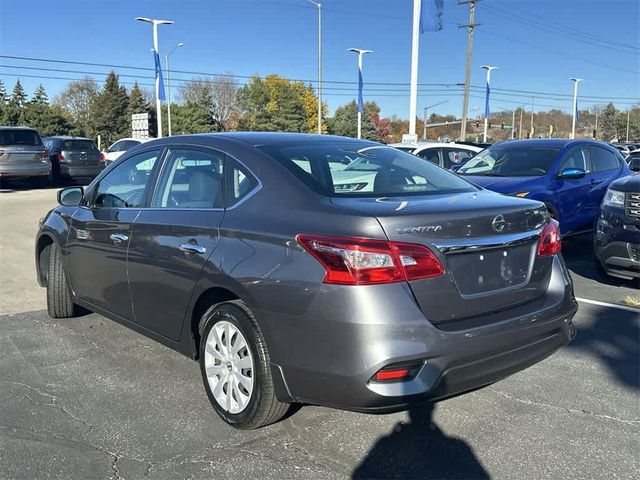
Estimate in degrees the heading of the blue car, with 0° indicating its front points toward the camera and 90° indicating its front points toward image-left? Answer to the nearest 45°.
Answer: approximately 45°

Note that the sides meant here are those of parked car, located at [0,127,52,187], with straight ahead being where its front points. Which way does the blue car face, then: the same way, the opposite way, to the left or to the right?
to the left

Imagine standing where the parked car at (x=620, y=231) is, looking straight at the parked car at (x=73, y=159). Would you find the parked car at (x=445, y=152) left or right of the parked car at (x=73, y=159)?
right

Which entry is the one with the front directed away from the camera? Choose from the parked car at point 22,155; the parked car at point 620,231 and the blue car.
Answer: the parked car at point 22,155

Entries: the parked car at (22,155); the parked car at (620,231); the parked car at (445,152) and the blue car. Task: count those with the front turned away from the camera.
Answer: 1

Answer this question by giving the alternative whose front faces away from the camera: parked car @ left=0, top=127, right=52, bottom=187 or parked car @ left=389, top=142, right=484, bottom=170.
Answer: parked car @ left=0, top=127, right=52, bottom=187

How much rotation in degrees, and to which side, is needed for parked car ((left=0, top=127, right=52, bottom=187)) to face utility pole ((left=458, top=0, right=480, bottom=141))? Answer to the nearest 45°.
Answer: approximately 90° to its right

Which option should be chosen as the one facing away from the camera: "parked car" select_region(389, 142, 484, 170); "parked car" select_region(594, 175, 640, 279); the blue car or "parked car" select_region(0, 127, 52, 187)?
"parked car" select_region(0, 127, 52, 187)

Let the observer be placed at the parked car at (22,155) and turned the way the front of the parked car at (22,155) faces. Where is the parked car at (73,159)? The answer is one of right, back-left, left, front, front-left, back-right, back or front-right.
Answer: front-right

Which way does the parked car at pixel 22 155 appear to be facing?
away from the camera

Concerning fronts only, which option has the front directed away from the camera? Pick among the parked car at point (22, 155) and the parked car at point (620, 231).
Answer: the parked car at point (22, 155)

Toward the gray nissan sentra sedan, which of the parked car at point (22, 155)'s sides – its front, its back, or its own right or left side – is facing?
back
